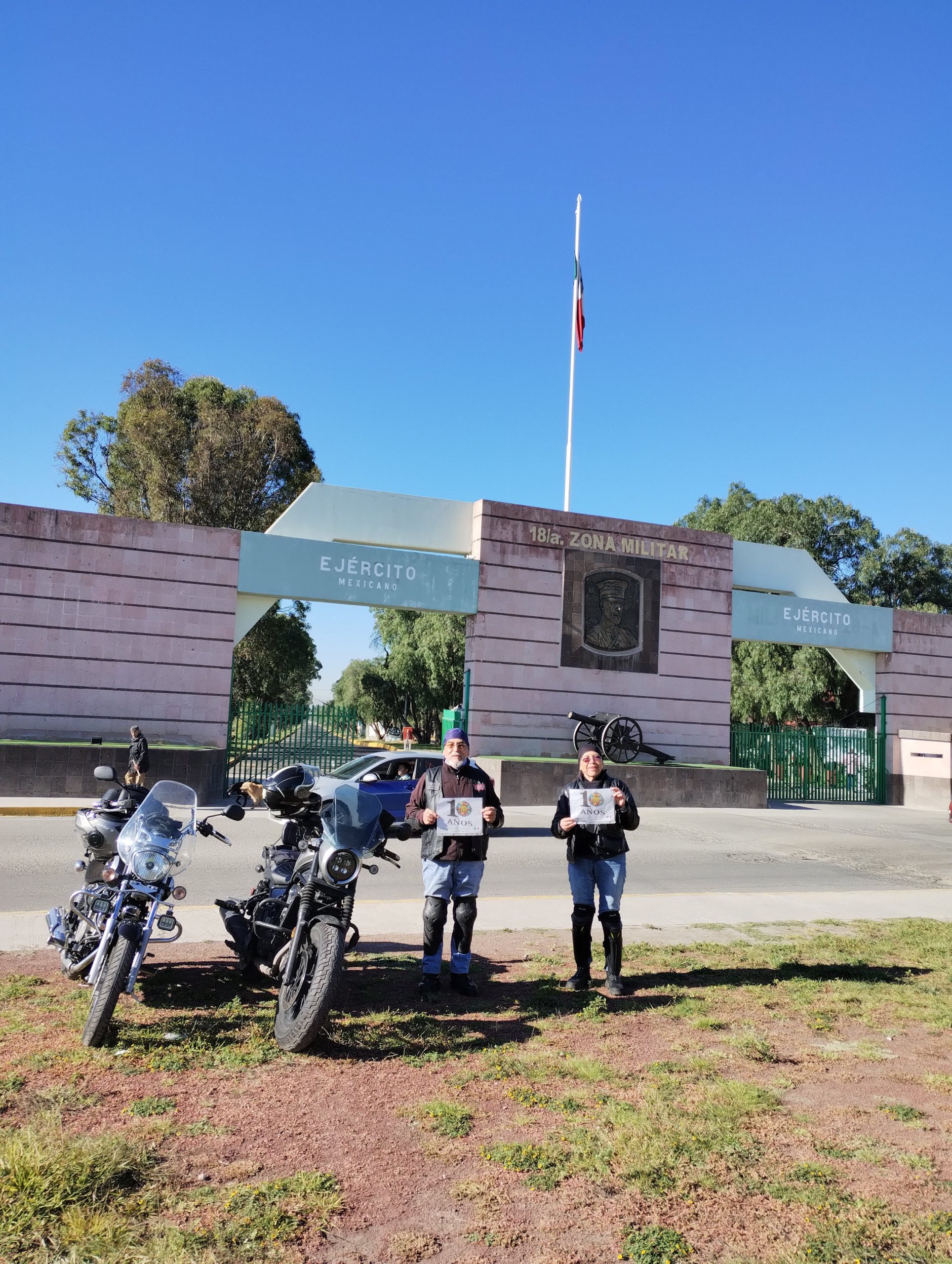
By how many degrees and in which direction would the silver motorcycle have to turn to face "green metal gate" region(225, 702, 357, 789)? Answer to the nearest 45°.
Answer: approximately 180°

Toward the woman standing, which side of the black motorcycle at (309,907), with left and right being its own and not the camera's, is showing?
left

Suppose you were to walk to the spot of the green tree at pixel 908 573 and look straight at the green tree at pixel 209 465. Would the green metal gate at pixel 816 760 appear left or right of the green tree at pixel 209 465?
left

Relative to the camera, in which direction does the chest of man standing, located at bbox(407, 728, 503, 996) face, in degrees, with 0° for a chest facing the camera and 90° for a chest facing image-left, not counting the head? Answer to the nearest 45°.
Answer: approximately 0°

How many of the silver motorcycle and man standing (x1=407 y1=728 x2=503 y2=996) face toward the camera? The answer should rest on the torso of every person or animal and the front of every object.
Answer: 2

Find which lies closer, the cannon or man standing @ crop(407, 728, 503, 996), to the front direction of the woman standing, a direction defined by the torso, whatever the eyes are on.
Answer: the man standing

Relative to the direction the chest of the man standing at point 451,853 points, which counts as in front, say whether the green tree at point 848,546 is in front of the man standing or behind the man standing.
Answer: behind

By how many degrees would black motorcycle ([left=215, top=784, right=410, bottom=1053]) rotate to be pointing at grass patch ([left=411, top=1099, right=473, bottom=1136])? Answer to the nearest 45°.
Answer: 0° — it already faces it

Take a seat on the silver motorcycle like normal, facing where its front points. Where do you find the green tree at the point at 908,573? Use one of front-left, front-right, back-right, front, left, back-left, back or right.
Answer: back-left

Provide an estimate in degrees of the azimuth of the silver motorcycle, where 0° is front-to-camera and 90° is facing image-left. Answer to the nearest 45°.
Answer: approximately 0°
